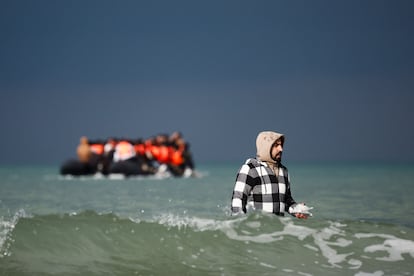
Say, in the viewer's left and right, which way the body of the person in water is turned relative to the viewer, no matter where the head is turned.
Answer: facing the viewer and to the right of the viewer

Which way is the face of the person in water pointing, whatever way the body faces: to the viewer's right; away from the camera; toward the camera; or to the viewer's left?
to the viewer's right
